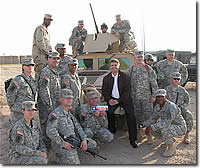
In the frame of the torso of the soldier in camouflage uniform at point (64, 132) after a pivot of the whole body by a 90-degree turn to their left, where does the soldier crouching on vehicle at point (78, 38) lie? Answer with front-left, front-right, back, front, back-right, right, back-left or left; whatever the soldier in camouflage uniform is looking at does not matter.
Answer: front-left

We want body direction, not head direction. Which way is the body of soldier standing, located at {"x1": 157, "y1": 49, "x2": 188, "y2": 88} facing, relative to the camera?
toward the camera

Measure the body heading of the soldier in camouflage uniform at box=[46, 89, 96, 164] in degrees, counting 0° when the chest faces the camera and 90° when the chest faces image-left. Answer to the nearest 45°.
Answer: approximately 315°

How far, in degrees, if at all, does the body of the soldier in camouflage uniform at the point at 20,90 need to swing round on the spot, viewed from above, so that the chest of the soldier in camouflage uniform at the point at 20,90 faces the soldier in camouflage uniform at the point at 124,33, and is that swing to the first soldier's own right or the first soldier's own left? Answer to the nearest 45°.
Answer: approximately 90° to the first soldier's own left

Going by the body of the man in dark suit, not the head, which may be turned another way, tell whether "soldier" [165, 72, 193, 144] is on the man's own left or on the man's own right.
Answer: on the man's own left

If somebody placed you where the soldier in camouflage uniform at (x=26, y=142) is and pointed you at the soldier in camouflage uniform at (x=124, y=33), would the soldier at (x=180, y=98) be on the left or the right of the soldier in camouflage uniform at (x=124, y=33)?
right

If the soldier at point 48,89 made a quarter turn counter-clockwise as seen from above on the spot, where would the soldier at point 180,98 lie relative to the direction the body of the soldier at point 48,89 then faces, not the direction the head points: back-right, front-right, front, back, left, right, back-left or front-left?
front-right

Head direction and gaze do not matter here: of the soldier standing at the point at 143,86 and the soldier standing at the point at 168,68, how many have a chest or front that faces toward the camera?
2

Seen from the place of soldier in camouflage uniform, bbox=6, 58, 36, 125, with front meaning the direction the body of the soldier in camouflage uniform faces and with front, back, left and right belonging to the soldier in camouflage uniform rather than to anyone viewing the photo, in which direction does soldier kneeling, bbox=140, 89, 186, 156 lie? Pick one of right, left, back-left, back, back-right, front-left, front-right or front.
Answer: front-left

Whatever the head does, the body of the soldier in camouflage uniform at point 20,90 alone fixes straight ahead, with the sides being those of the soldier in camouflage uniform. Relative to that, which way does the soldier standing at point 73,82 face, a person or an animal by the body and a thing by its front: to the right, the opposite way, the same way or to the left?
the same way

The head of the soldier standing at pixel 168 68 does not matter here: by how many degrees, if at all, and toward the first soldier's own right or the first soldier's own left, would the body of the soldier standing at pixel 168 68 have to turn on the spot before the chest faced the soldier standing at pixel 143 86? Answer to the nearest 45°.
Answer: approximately 45° to the first soldier's own right
